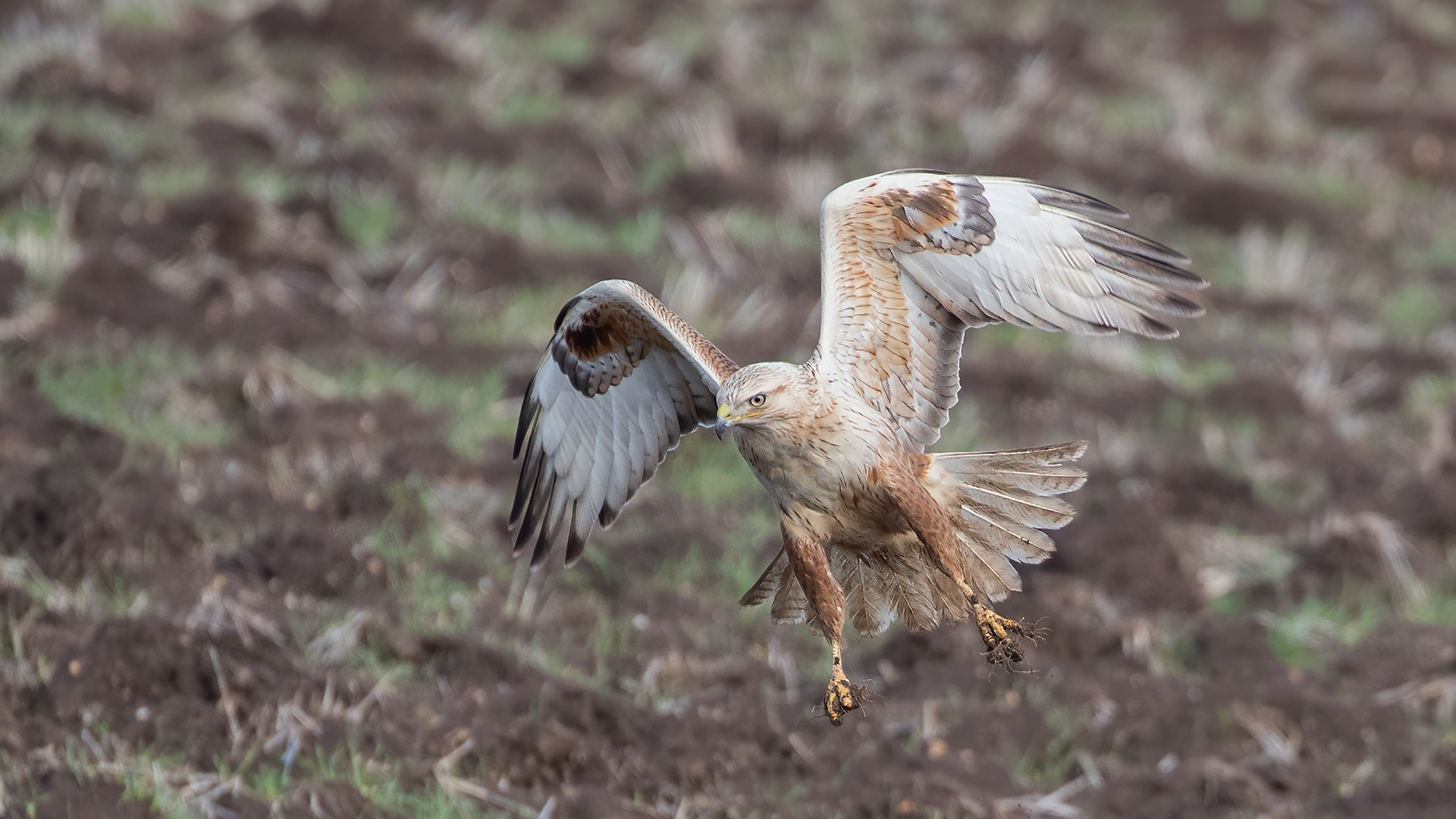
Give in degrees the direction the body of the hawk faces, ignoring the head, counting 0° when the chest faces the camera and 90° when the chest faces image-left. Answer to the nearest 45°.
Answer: approximately 45°
